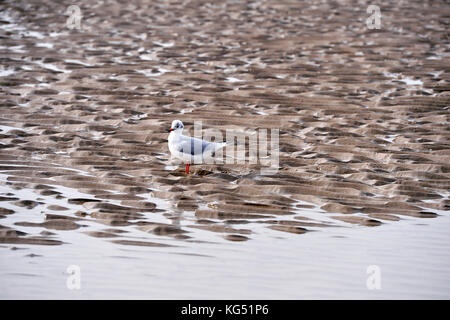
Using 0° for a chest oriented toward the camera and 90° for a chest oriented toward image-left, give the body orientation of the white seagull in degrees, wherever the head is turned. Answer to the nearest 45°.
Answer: approximately 90°
